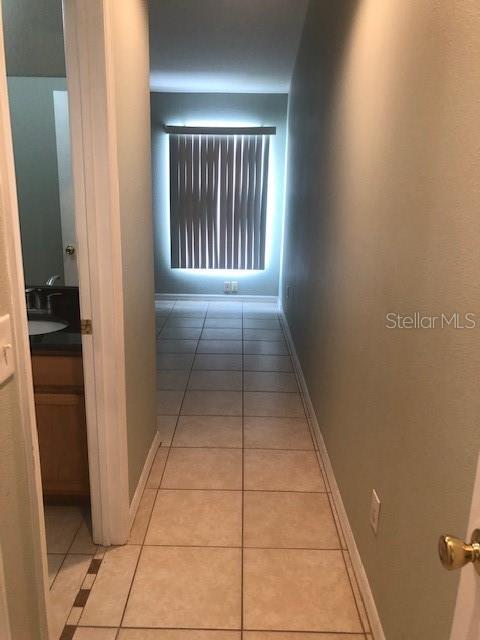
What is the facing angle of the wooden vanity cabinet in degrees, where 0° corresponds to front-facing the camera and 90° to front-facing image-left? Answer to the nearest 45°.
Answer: approximately 0°

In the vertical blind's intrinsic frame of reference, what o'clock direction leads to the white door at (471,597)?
The white door is roughly at 12 o'clock from the vertical blind.

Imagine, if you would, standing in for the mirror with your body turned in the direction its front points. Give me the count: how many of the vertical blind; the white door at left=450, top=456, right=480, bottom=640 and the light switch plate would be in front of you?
2

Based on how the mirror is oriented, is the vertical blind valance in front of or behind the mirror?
behind

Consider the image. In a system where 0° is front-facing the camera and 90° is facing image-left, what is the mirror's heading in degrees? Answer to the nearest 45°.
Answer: approximately 0°

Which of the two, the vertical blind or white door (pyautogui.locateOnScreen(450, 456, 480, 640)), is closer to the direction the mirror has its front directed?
the white door

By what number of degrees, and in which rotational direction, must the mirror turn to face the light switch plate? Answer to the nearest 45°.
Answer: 0° — it already faces it
